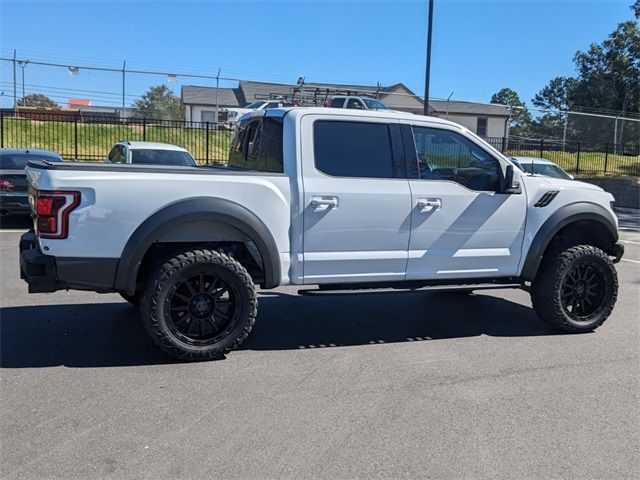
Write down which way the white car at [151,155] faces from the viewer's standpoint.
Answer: facing the viewer and to the right of the viewer

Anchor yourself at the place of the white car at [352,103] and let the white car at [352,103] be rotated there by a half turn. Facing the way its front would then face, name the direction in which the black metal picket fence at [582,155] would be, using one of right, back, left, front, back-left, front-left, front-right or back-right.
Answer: back

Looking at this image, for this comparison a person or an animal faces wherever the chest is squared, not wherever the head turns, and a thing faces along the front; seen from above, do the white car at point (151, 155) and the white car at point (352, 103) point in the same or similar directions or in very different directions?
same or similar directions

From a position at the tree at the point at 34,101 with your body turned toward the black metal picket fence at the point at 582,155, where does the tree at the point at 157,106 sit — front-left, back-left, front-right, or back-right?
front-left

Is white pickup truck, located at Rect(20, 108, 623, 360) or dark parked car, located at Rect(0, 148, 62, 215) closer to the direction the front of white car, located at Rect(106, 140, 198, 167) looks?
the white pickup truck

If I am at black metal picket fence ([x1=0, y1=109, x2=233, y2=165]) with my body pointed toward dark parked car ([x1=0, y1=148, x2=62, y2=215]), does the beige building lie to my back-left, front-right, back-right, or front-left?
back-left

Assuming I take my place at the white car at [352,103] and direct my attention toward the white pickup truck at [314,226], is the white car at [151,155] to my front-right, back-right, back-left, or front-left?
front-right

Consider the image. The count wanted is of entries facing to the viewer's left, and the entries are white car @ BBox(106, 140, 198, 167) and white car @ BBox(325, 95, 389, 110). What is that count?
0

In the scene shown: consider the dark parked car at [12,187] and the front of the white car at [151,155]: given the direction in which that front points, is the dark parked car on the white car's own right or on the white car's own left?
on the white car's own right

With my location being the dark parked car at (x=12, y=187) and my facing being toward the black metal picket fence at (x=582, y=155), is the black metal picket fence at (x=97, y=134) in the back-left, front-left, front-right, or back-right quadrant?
front-left
